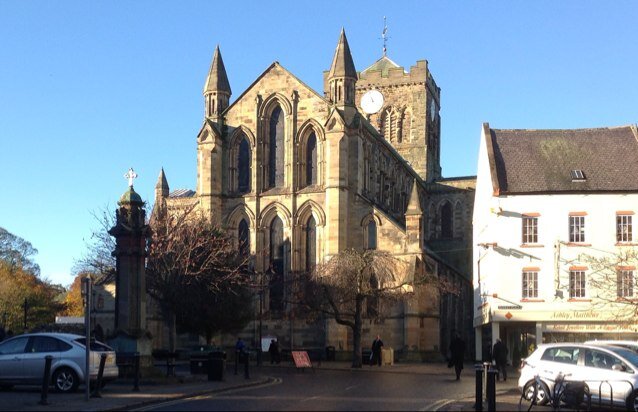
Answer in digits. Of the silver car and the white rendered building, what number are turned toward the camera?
1

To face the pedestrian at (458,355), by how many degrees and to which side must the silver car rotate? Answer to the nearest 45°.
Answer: approximately 90° to its right

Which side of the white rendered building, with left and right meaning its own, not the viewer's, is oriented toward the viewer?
front

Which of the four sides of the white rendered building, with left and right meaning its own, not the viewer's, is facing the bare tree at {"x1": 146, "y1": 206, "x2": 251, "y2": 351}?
right

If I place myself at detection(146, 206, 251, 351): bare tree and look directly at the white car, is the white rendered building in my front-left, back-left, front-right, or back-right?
front-left

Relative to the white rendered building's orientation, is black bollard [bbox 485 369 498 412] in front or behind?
in front

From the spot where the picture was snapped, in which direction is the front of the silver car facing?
facing away from the viewer and to the left of the viewer

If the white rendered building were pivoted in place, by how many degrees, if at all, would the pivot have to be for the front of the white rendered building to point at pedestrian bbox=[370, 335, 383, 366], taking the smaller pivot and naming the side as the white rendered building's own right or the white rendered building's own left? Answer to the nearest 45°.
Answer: approximately 90° to the white rendered building's own right
